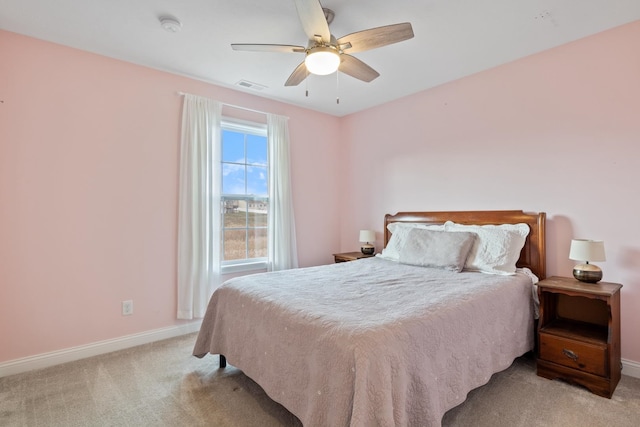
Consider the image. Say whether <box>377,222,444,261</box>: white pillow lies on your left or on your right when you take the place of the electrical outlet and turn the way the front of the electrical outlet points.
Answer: on your left

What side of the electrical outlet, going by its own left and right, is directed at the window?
left

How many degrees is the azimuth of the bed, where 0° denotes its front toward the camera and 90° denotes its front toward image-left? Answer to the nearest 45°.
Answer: approximately 45°

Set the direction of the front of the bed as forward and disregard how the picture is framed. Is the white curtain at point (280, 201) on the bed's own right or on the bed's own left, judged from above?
on the bed's own right

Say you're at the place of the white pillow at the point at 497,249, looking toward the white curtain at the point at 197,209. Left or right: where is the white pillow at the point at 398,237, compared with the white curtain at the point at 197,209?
right

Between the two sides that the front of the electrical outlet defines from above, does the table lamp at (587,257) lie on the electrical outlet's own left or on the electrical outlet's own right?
on the electrical outlet's own left

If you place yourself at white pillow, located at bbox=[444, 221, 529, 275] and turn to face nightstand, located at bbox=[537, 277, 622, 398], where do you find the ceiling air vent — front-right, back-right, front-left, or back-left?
back-right

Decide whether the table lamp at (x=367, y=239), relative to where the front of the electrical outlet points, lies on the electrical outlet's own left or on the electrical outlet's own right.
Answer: on the electrical outlet's own left

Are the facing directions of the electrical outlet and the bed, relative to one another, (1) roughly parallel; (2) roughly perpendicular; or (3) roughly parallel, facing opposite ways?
roughly perpendicular
